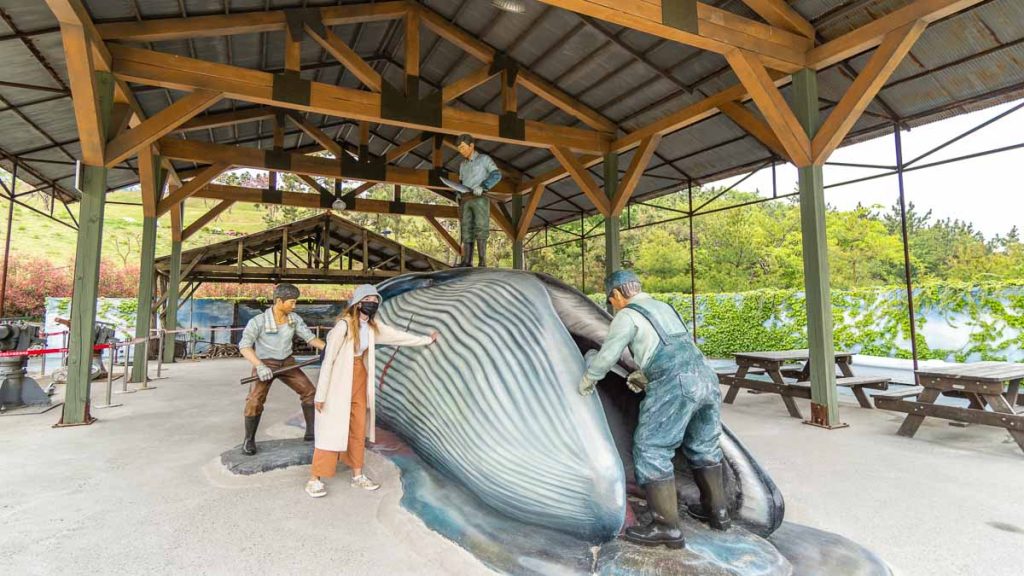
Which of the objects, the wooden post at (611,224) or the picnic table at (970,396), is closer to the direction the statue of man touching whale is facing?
the wooden post

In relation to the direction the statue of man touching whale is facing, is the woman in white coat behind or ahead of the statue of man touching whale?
ahead

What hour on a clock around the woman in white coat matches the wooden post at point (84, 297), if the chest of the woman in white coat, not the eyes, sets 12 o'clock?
The wooden post is roughly at 6 o'clock from the woman in white coat.

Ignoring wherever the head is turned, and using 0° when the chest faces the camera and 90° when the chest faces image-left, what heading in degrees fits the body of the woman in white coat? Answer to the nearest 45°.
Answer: approximately 315°

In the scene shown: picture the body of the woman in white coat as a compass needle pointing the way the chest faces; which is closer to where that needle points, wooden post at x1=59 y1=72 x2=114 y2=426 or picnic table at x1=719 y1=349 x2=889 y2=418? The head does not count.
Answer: the picnic table

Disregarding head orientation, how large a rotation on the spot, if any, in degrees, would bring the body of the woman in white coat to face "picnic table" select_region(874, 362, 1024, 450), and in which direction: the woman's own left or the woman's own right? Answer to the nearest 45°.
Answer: approximately 45° to the woman's own left

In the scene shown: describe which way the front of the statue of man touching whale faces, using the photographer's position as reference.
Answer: facing away from the viewer and to the left of the viewer

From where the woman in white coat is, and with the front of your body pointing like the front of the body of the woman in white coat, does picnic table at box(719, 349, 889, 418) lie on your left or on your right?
on your left
